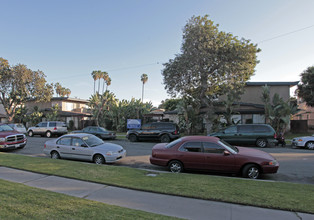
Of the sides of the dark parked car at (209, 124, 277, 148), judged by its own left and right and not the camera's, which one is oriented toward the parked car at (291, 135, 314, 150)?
back

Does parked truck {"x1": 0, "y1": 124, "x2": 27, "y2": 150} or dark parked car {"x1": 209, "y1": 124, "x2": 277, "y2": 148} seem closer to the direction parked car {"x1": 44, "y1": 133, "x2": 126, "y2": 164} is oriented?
the dark parked car

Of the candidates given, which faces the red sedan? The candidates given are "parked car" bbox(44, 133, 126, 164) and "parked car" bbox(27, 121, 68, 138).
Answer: "parked car" bbox(44, 133, 126, 164)

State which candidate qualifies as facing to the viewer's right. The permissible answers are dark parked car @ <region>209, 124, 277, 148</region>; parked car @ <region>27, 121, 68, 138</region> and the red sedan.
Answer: the red sedan

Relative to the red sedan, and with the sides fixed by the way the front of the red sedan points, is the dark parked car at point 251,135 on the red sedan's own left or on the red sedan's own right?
on the red sedan's own left

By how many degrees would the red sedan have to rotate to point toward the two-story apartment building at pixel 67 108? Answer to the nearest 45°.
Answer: approximately 135° to its left

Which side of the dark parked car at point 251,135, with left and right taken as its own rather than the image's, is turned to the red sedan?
left

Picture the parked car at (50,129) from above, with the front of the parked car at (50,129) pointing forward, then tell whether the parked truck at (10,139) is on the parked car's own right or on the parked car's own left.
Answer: on the parked car's own left

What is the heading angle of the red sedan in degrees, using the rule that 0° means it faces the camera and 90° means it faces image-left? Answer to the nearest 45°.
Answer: approximately 270°

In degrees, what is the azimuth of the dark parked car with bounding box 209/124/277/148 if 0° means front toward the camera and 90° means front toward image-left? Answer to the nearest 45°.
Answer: approximately 90°

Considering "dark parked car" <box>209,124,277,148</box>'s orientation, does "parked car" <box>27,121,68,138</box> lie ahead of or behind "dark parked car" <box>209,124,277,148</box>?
ahead
